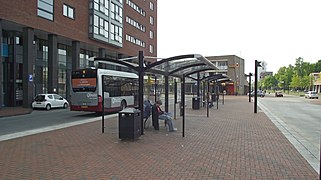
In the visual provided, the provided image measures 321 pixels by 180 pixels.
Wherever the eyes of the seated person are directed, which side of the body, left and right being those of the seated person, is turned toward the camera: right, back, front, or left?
right

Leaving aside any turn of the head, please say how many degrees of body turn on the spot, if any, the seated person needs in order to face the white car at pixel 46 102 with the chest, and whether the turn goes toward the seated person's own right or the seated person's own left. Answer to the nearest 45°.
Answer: approximately 135° to the seated person's own left

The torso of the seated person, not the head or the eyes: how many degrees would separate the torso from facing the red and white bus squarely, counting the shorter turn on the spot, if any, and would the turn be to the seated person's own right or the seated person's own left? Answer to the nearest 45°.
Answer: approximately 135° to the seated person's own left
